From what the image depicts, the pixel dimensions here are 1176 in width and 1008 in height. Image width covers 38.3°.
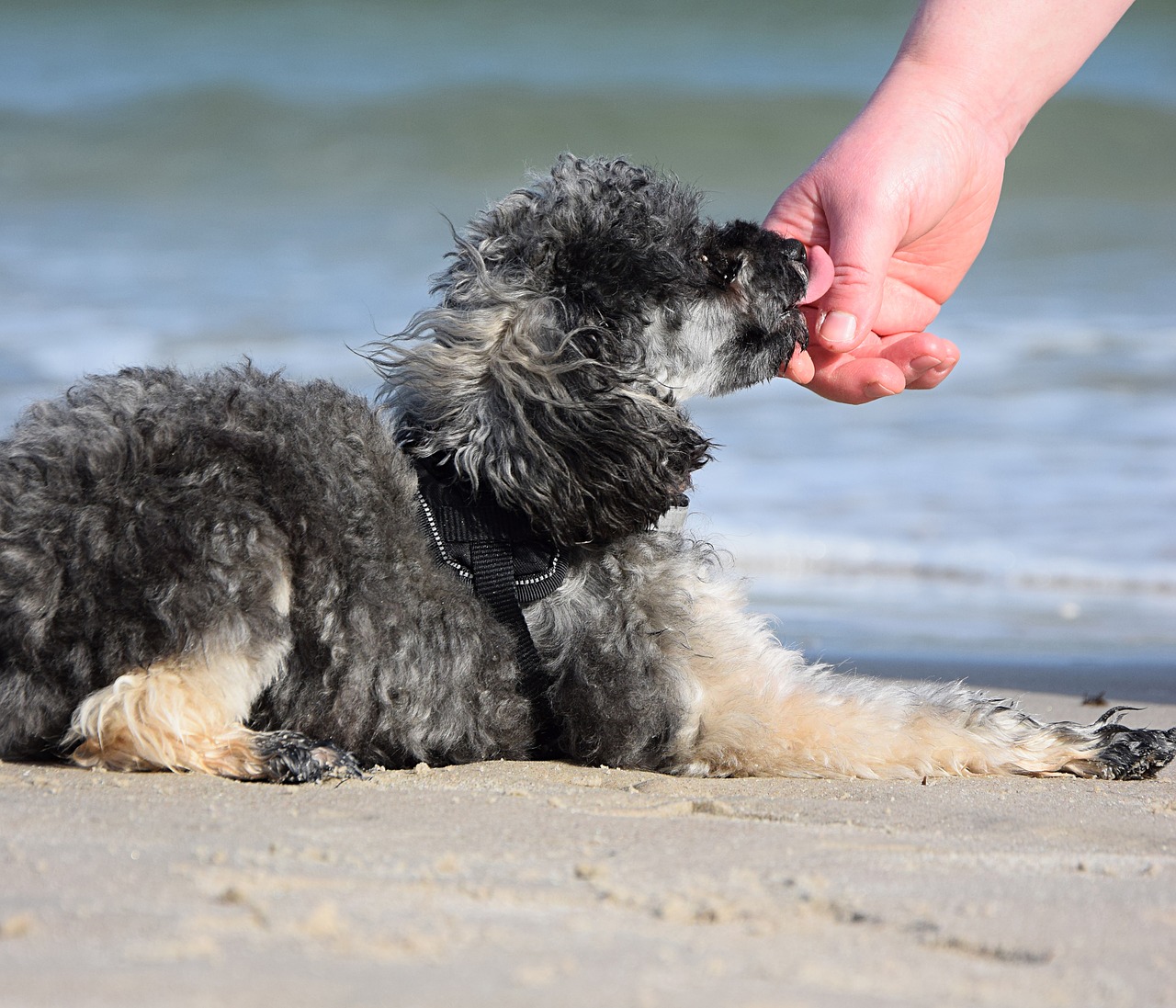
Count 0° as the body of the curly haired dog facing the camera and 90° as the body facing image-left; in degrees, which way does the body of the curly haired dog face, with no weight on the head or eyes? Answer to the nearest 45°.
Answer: approximately 270°
